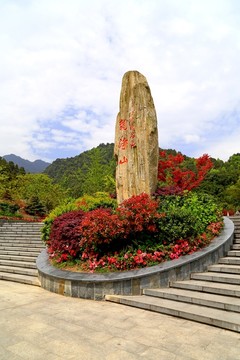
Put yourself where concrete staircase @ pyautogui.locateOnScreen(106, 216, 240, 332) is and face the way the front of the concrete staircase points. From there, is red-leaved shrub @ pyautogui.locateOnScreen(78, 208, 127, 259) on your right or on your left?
on your right

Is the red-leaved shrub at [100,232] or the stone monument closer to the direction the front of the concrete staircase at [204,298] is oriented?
the red-leaved shrub

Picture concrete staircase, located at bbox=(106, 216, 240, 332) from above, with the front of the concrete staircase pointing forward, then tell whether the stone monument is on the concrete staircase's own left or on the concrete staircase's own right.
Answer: on the concrete staircase's own right

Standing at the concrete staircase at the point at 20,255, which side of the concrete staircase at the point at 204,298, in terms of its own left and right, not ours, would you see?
right

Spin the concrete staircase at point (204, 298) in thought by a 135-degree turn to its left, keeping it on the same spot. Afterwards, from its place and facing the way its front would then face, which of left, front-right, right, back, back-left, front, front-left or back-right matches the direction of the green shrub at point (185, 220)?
left

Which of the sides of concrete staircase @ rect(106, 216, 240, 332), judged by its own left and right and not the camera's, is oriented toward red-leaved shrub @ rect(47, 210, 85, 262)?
right

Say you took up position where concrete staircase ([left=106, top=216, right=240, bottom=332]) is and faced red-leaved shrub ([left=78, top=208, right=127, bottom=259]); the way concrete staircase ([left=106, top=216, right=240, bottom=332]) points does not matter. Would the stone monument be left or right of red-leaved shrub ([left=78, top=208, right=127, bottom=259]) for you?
right

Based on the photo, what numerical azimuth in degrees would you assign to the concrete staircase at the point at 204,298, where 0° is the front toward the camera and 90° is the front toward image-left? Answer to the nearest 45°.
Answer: approximately 45°

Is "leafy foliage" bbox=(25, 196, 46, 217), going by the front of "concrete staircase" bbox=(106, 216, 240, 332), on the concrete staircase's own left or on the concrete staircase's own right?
on the concrete staircase's own right
